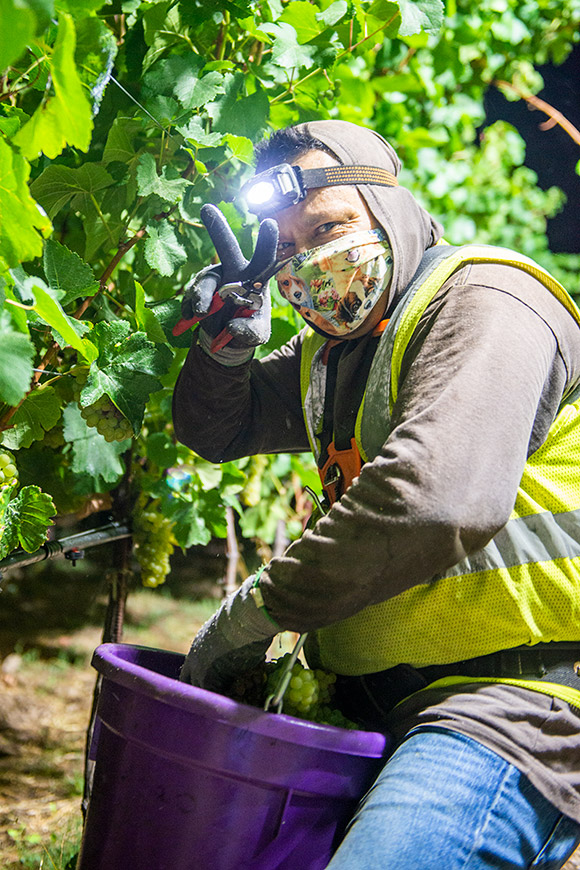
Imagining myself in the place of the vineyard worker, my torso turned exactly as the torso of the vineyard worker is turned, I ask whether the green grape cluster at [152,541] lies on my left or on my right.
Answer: on my right

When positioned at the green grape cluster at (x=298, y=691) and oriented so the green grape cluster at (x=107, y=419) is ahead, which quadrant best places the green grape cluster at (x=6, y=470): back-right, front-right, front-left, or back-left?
front-left

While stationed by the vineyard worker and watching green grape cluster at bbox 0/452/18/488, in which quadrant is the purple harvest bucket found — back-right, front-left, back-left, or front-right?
front-left

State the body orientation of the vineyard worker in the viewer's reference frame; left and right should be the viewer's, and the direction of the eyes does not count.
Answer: facing the viewer and to the left of the viewer
